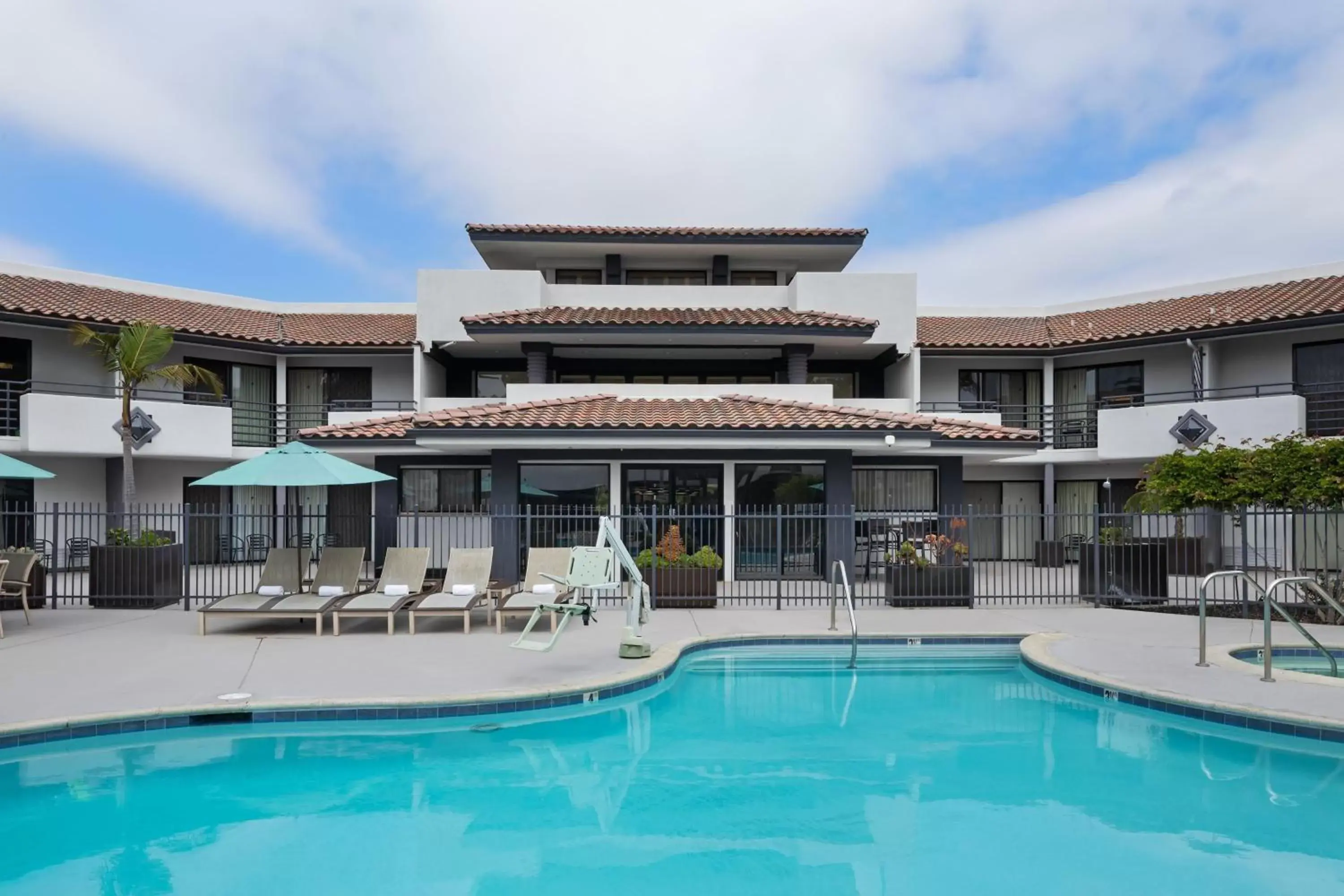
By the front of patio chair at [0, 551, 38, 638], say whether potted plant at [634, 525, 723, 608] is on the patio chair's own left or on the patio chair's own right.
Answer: on the patio chair's own left

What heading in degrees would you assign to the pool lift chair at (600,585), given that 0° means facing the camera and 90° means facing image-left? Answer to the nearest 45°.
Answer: approximately 45°

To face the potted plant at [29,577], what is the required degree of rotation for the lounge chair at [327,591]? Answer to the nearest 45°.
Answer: approximately 90° to its right

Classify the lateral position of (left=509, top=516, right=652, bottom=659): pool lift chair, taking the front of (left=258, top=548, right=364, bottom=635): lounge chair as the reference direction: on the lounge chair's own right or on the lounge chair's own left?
on the lounge chair's own left
